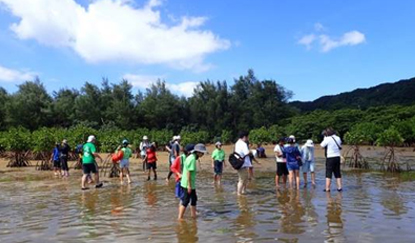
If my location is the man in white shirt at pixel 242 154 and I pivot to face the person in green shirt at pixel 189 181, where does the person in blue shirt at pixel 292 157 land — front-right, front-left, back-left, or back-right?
back-left

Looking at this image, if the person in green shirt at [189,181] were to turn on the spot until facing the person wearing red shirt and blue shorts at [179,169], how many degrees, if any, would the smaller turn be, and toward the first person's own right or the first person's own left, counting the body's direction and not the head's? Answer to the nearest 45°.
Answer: approximately 90° to the first person's own left

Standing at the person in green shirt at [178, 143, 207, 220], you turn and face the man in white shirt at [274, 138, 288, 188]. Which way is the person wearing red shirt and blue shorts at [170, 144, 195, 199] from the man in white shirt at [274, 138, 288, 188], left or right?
left
